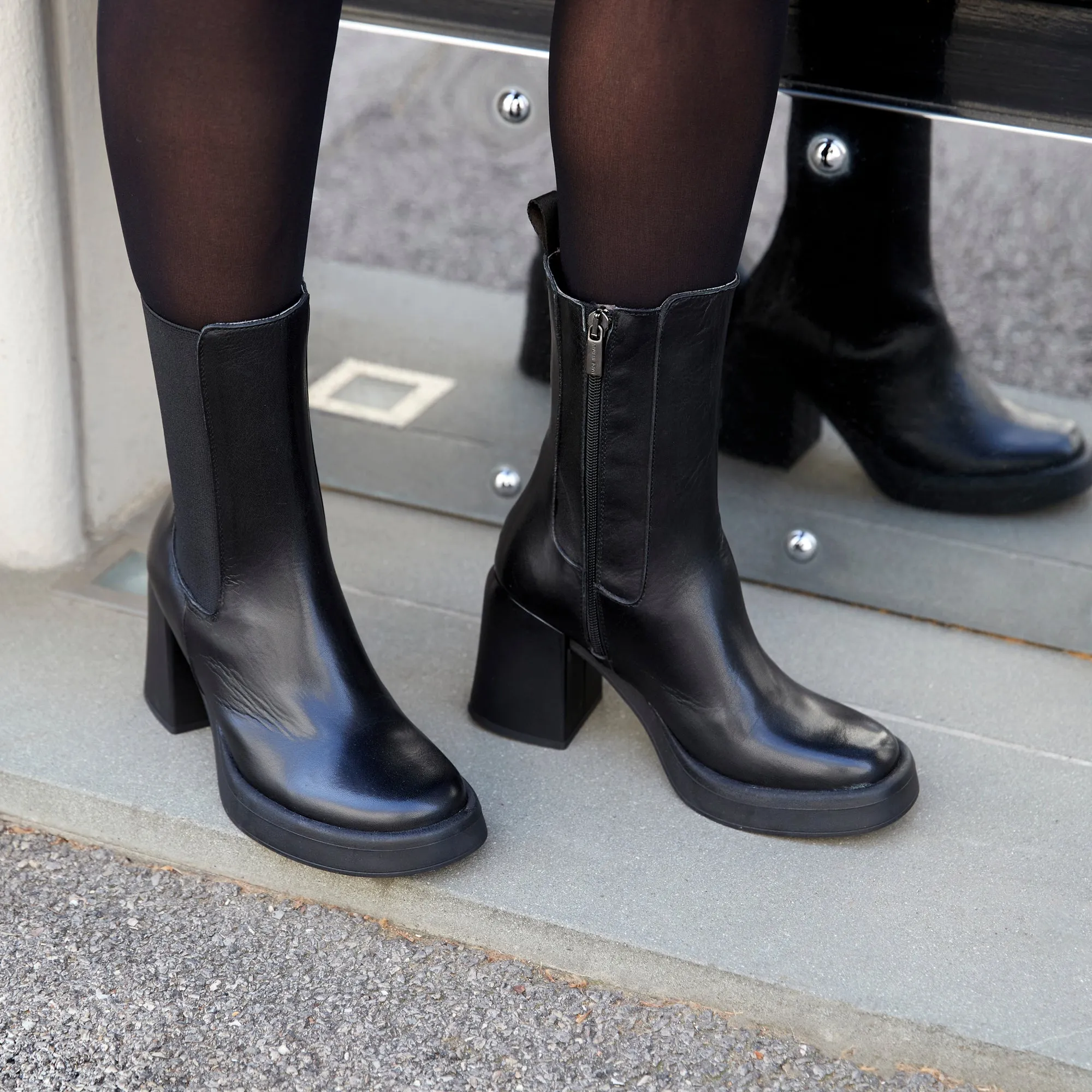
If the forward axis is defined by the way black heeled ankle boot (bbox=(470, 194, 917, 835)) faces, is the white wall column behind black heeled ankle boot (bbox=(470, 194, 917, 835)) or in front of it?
behind

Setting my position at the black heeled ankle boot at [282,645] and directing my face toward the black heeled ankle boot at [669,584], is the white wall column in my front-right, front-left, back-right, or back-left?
back-left

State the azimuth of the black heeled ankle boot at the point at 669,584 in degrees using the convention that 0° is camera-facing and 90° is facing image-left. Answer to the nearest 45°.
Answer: approximately 315°

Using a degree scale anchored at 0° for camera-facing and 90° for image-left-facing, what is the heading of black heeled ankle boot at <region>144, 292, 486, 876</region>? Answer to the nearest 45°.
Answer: approximately 315°

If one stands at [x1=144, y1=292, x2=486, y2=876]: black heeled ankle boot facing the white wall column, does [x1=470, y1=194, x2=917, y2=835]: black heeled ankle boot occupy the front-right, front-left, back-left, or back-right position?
back-right
